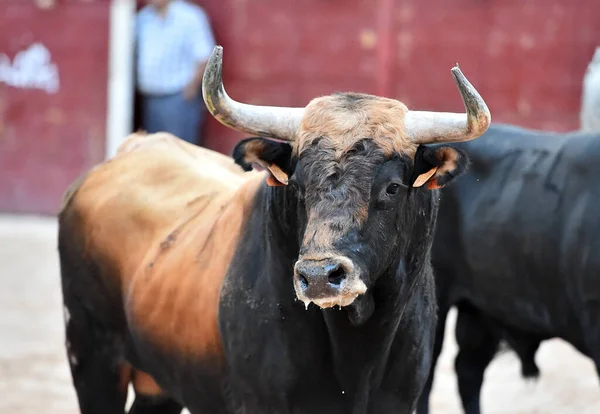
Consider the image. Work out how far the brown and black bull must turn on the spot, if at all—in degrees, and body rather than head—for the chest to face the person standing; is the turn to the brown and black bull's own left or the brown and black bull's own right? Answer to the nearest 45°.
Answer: approximately 135° to the brown and black bull's own left

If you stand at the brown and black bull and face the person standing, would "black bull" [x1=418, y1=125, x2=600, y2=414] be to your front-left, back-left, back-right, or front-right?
front-right

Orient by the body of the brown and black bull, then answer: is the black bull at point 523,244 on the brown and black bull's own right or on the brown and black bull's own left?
on the brown and black bull's own left

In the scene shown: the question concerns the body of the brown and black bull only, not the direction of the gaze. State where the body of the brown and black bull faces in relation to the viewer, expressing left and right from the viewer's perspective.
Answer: facing the viewer and to the right of the viewer
